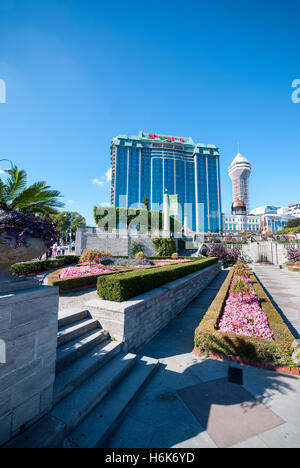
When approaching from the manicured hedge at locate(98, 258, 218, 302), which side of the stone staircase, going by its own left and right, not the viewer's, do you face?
left

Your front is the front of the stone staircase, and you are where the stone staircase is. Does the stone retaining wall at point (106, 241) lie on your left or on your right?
on your left

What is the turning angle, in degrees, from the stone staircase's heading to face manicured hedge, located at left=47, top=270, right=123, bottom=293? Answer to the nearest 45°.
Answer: approximately 135° to its left

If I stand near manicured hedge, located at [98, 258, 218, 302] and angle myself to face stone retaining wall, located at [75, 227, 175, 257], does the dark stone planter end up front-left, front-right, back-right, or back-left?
back-left

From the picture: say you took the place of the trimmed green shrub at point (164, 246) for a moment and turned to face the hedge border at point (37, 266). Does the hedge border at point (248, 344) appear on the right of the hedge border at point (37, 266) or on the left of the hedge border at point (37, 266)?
left

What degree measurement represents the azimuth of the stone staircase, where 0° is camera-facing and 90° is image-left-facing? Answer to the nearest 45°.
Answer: approximately 315°

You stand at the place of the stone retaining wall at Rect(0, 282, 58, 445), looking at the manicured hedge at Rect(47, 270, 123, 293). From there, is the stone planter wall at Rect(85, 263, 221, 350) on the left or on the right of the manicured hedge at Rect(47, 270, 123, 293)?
right

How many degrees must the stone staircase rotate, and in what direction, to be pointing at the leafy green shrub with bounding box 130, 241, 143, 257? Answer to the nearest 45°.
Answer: approximately 135° to its left
